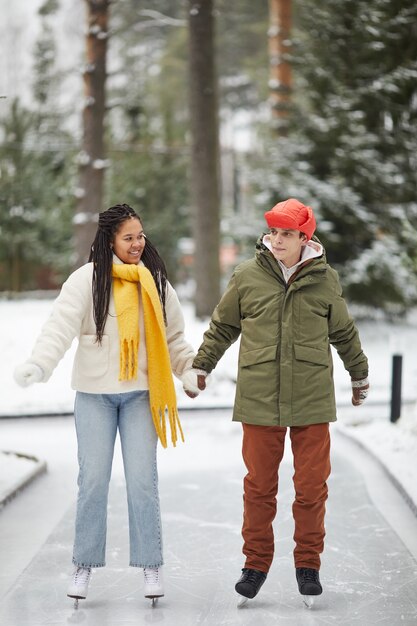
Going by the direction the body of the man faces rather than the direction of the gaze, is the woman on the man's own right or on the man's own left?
on the man's own right

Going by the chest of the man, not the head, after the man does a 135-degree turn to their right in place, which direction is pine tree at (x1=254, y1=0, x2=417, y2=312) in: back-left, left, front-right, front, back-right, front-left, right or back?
front-right

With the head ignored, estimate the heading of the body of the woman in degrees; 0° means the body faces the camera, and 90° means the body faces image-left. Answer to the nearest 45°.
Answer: approximately 0°

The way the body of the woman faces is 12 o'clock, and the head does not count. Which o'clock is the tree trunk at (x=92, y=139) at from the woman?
The tree trunk is roughly at 6 o'clock from the woman.

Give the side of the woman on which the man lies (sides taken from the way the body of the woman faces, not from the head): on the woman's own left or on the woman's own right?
on the woman's own left

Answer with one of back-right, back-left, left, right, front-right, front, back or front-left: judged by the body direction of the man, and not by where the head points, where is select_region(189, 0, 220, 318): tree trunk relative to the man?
back

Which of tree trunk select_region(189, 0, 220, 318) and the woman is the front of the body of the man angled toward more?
the woman

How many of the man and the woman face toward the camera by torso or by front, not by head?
2
